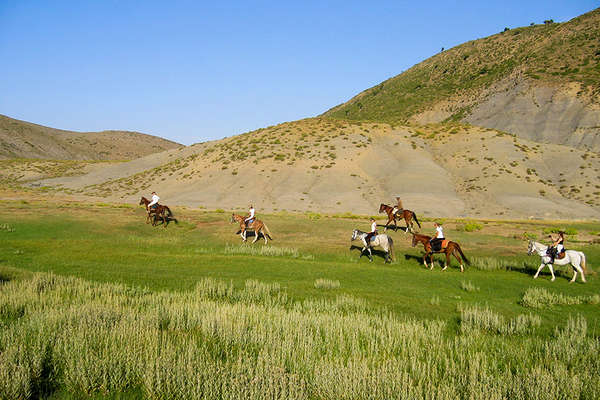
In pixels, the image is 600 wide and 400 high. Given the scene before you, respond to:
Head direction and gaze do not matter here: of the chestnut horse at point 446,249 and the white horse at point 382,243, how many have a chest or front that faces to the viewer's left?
2

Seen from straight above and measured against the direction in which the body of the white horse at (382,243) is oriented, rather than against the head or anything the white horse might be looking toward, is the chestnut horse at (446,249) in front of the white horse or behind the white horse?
behind

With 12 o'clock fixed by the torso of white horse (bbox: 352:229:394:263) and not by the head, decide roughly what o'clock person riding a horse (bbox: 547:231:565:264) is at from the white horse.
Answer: The person riding a horse is roughly at 7 o'clock from the white horse.

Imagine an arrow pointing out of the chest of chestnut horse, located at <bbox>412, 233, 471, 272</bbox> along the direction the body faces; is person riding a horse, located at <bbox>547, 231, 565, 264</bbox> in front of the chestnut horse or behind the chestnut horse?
behind

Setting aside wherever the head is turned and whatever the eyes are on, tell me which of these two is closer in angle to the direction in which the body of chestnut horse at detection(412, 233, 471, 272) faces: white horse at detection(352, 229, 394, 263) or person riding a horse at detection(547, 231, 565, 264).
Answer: the white horse

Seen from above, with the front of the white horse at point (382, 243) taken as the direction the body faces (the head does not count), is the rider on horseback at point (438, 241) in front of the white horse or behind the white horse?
behind

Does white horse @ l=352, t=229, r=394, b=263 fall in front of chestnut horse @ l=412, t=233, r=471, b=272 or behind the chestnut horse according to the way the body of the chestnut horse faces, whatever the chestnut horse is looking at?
in front

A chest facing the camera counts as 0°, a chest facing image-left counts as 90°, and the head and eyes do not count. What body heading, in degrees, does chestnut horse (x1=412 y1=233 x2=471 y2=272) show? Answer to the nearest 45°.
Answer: approximately 90°

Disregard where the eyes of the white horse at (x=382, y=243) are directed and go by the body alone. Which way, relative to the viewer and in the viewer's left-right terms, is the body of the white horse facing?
facing to the left of the viewer

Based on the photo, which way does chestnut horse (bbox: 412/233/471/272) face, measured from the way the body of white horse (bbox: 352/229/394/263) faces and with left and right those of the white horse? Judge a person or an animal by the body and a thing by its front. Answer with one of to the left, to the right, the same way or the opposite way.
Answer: the same way
